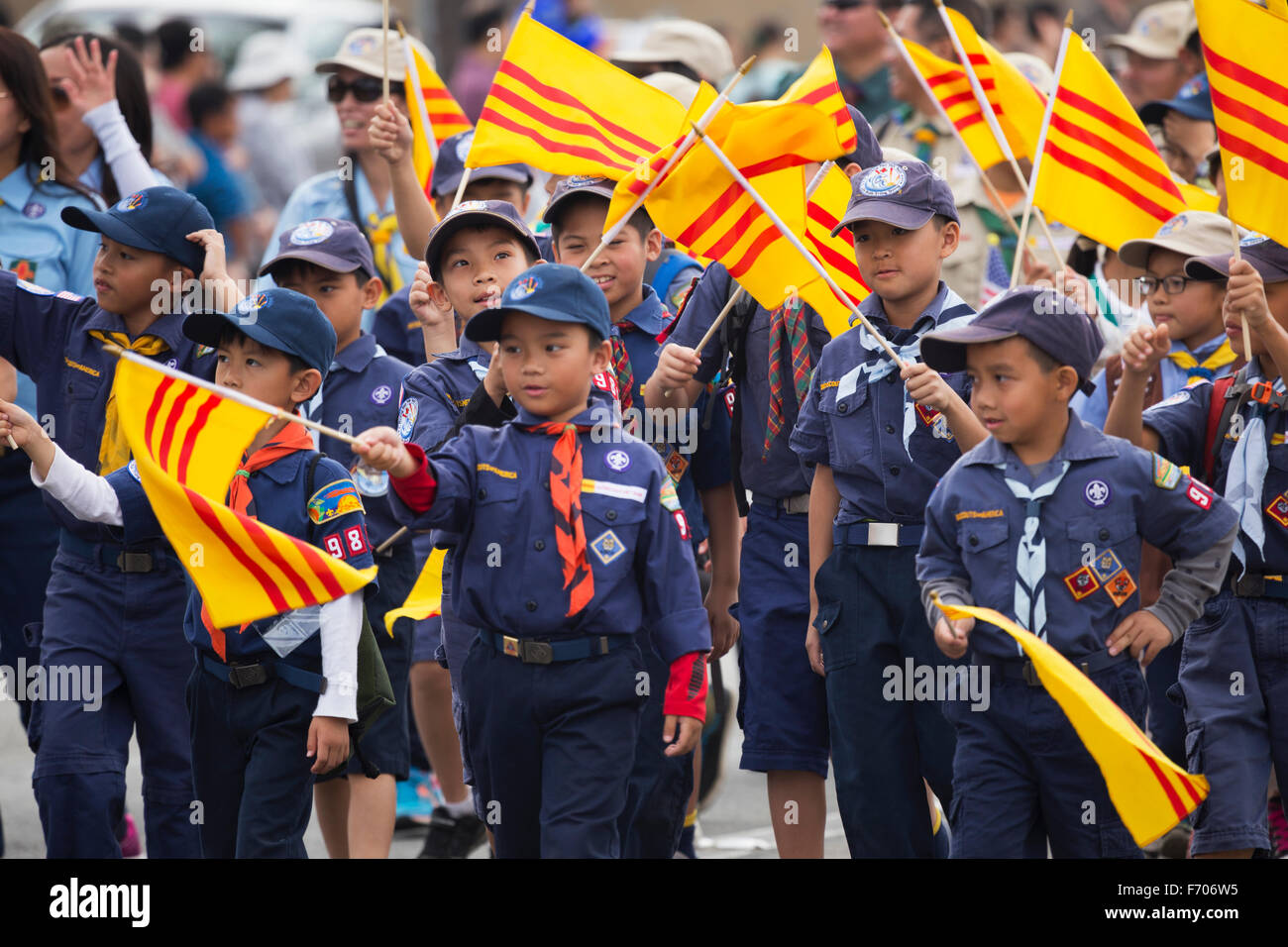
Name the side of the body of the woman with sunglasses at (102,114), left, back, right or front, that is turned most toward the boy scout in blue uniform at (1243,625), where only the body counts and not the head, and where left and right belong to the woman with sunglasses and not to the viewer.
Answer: left

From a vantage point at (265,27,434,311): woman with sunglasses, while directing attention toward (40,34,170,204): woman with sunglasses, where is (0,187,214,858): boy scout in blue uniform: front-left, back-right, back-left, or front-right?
front-left

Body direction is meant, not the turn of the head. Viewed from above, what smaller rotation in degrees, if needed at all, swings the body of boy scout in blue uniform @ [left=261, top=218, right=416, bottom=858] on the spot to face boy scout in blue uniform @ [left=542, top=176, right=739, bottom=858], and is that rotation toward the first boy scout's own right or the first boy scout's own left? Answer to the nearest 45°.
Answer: approximately 135° to the first boy scout's own left

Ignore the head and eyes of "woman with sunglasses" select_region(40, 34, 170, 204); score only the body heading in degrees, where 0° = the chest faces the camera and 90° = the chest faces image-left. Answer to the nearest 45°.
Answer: approximately 45°

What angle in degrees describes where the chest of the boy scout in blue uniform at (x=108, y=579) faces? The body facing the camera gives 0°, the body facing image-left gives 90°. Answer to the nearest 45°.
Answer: approximately 0°

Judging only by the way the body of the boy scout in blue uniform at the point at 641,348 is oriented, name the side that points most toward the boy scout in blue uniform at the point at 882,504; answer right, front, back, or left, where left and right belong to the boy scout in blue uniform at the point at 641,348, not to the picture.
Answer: left

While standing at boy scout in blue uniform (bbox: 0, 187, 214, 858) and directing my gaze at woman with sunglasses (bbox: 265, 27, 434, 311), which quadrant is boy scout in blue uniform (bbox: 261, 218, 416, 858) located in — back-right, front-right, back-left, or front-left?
front-right

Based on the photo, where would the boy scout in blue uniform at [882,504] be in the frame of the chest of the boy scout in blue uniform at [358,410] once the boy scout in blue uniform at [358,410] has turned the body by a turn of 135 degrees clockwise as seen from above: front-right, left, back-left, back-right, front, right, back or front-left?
back-right

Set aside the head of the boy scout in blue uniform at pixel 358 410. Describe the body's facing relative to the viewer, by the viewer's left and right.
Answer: facing the viewer and to the left of the viewer

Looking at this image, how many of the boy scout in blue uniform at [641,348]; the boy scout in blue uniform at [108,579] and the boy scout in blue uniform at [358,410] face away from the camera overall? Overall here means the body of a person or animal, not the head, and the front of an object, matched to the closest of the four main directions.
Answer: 0
